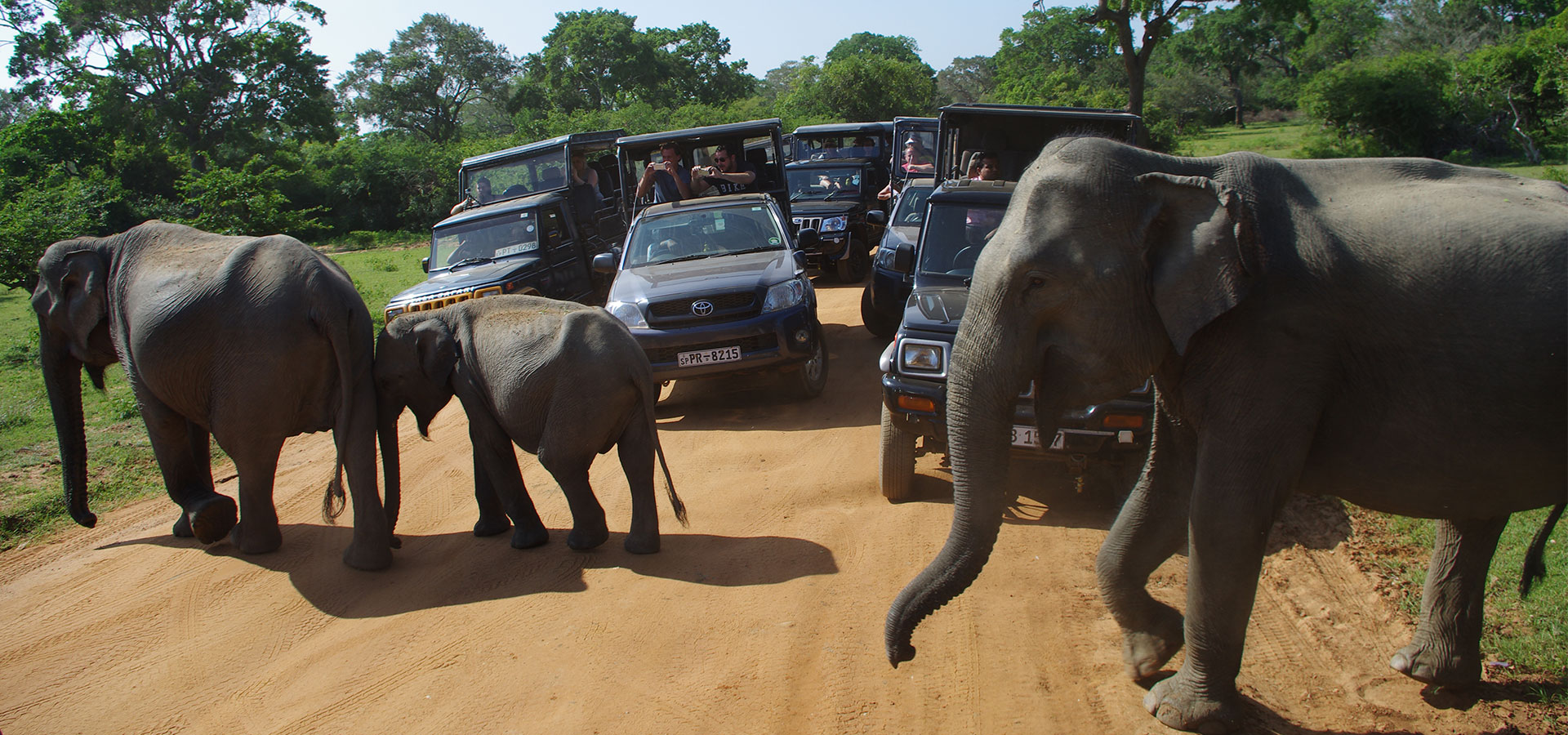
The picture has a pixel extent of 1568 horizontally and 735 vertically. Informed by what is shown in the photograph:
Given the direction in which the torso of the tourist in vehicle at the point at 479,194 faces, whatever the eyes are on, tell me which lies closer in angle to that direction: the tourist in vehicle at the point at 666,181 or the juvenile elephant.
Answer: the juvenile elephant

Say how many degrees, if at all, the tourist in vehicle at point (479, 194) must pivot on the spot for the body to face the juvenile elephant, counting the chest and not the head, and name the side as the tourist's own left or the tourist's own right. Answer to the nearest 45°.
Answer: approximately 45° to the tourist's own left

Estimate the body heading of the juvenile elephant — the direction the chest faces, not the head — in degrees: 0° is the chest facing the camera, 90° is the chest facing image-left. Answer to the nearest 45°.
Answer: approximately 90°

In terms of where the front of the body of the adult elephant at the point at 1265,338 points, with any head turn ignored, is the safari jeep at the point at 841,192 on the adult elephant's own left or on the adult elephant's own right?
on the adult elephant's own right

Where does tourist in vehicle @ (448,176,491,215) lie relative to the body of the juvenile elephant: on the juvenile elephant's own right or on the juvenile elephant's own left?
on the juvenile elephant's own right

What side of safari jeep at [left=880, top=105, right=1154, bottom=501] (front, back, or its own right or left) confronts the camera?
front

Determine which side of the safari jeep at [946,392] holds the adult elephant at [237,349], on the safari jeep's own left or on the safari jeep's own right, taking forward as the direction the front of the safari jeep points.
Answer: on the safari jeep's own right

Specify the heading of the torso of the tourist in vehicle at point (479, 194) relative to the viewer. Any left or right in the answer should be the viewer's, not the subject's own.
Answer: facing the viewer and to the left of the viewer

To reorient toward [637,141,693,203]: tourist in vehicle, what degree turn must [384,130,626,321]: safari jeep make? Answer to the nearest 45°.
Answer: approximately 135° to its left

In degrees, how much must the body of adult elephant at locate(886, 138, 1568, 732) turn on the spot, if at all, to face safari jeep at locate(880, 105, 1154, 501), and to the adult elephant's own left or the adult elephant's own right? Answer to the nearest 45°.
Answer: approximately 45° to the adult elephant's own right

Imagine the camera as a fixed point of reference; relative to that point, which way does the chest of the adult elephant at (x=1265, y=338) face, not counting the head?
to the viewer's left

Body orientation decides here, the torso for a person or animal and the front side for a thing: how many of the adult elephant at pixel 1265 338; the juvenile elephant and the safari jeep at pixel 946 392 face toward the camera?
1
